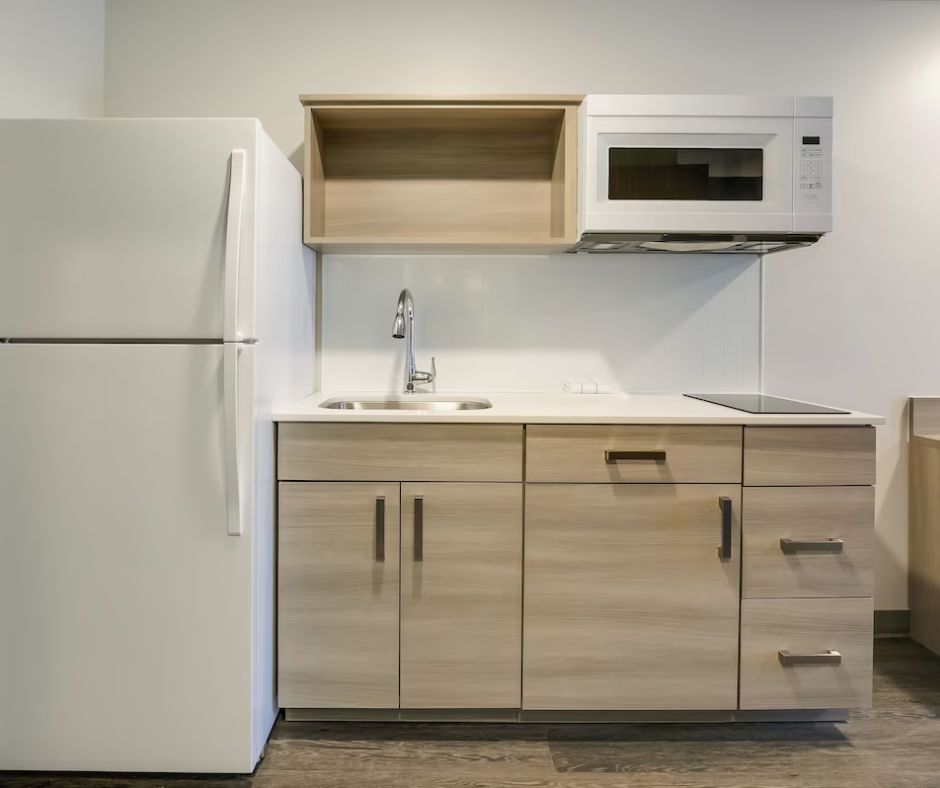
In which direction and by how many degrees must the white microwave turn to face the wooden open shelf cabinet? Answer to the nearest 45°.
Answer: approximately 90° to its right

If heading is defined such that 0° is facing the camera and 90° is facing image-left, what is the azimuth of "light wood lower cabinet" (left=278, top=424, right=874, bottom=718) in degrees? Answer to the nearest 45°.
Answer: approximately 0°

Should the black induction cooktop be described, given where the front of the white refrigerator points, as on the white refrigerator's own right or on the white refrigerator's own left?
on the white refrigerator's own left

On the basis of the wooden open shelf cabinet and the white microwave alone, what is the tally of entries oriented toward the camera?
2

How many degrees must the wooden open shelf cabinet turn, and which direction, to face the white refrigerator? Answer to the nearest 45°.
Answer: approximately 45° to its right

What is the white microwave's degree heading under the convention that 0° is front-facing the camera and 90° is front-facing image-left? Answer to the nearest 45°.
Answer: approximately 0°

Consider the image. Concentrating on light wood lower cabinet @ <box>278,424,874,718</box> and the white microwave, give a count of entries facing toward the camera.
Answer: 2
